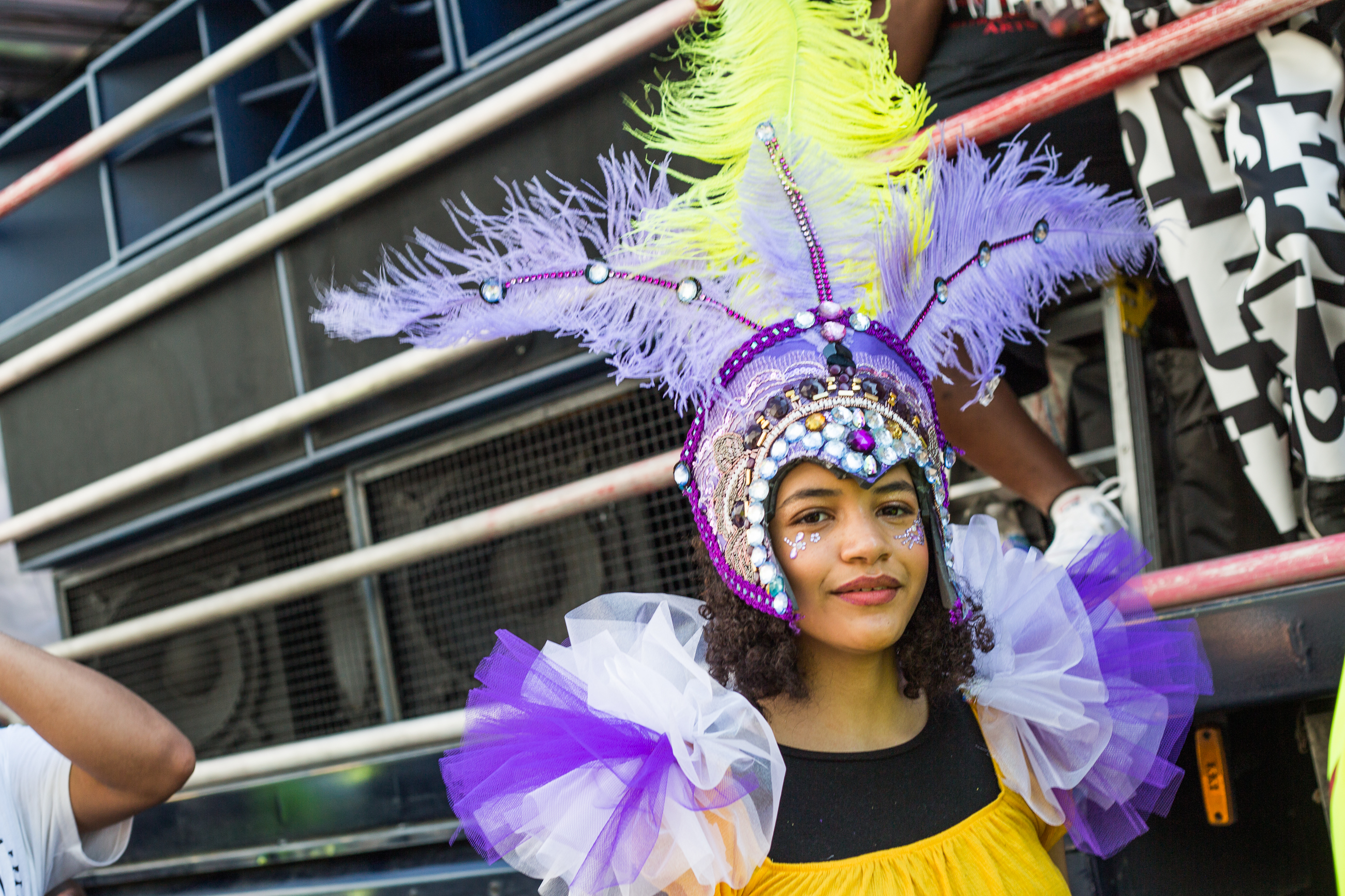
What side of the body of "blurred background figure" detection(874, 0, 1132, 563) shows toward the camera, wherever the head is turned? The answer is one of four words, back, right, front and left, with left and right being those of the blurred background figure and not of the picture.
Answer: front

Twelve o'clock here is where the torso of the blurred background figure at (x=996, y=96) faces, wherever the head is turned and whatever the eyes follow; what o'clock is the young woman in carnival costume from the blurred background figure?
The young woman in carnival costume is roughly at 1 o'clock from the blurred background figure.
